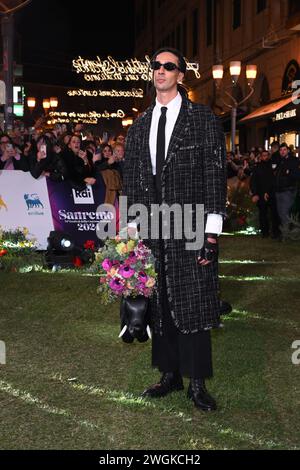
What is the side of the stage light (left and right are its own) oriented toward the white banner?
back

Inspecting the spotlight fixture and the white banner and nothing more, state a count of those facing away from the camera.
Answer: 0

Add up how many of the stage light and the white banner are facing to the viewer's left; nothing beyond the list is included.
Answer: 0

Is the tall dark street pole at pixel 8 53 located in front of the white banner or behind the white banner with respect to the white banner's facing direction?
behind

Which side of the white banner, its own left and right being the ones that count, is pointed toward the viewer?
front

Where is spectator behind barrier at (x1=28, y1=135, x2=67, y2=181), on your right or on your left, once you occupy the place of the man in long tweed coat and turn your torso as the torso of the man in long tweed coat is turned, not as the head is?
on your right

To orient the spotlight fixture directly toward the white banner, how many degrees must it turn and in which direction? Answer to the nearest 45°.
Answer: approximately 180°

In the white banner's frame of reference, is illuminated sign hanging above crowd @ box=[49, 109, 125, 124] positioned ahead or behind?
behind

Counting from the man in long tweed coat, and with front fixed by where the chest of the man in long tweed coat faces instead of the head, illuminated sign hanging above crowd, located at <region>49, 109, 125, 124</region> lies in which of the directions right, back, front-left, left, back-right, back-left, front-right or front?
back-right
